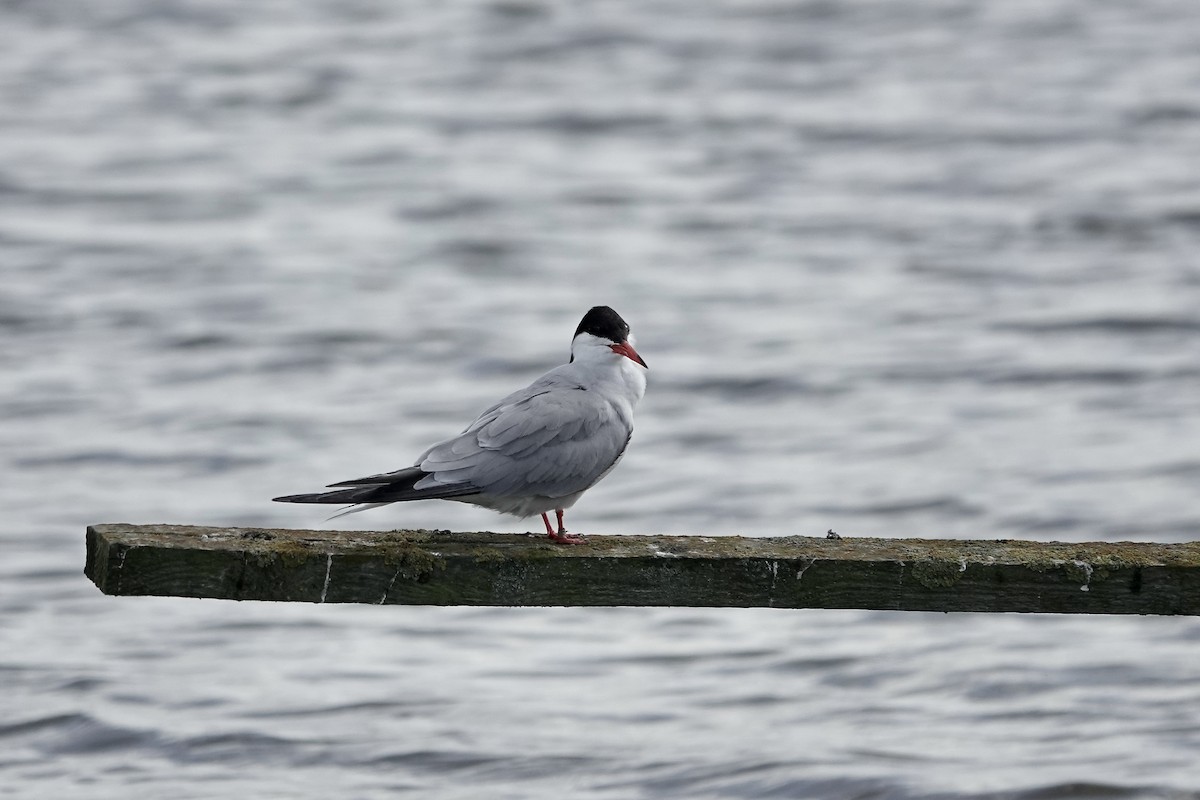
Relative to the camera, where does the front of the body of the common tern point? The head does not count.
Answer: to the viewer's right
